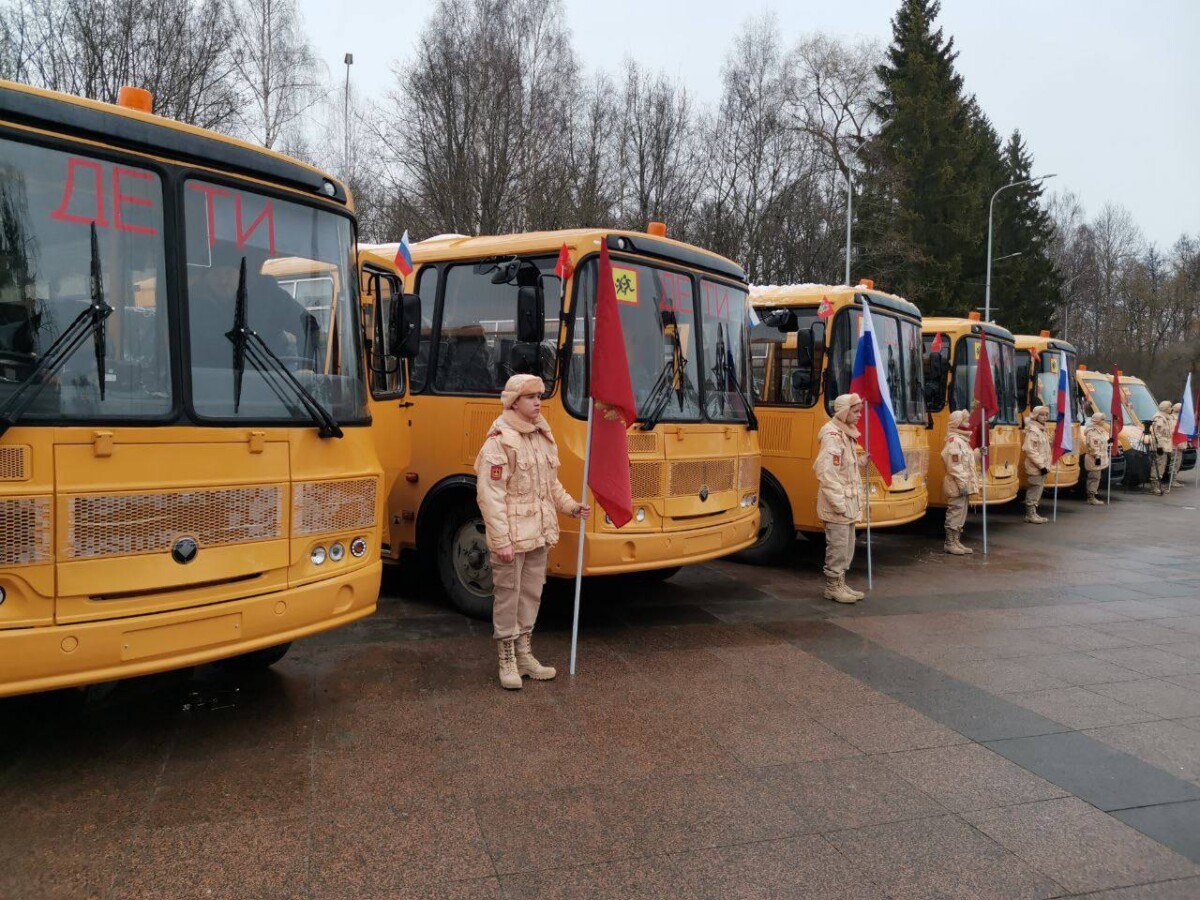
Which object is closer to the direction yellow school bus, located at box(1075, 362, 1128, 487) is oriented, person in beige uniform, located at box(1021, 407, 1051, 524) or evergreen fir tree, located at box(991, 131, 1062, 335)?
the person in beige uniform

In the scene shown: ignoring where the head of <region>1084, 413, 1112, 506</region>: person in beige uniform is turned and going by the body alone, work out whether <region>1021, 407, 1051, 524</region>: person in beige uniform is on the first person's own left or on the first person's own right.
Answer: on the first person's own right

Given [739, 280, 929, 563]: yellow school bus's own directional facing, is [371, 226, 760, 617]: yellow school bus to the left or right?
on its right

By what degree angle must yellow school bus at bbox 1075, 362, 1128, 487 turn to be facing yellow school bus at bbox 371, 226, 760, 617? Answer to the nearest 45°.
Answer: approximately 45° to its right

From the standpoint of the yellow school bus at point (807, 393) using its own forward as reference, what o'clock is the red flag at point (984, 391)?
The red flag is roughly at 11 o'clock from the yellow school bus.
